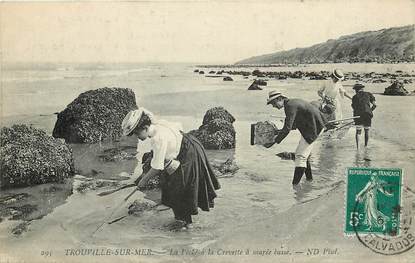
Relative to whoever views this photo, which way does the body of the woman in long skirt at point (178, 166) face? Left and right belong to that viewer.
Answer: facing to the left of the viewer

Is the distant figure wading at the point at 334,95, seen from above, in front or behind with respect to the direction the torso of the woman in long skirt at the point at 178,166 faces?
behind
